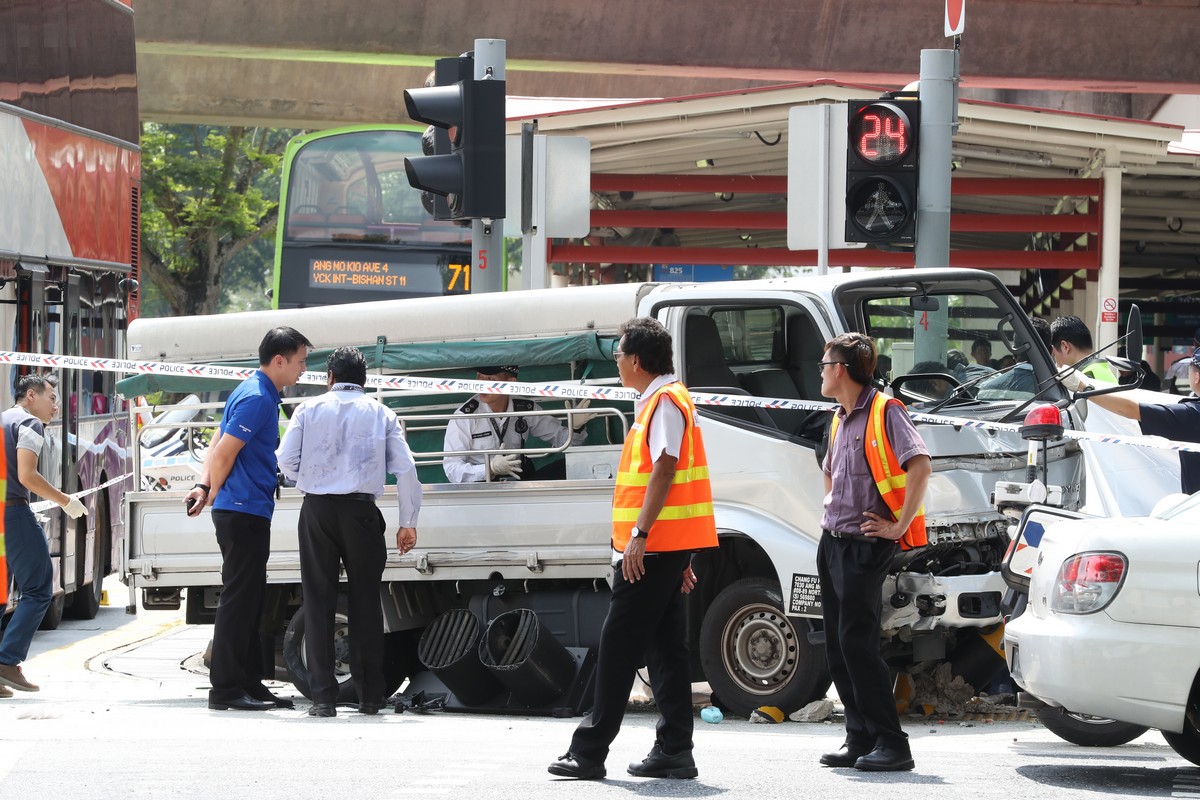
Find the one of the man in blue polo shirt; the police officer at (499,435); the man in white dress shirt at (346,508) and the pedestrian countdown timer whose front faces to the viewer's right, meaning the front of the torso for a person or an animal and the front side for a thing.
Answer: the man in blue polo shirt

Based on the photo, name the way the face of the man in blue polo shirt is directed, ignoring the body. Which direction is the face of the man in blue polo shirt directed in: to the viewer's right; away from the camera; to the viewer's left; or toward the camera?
to the viewer's right

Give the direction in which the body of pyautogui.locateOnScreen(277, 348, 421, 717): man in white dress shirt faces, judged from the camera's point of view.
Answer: away from the camera

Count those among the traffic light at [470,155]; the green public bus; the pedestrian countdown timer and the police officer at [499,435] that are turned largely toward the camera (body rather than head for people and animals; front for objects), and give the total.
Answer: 3

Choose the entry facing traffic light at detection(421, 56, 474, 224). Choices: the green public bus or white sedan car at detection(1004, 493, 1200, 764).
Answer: the green public bus

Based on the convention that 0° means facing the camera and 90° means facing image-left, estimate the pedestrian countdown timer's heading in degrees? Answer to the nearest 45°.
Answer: approximately 0°

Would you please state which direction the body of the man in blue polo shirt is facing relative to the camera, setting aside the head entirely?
to the viewer's right

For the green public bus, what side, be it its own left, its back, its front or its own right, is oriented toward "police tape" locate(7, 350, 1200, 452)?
front

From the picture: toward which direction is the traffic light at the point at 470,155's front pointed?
to the viewer's left

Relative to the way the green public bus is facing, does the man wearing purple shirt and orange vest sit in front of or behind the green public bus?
in front

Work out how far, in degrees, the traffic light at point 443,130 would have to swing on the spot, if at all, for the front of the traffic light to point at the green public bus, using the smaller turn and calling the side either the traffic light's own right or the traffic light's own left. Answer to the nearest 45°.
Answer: approximately 90° to the traffic light's own right

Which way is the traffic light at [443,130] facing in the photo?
to the viewer's left
